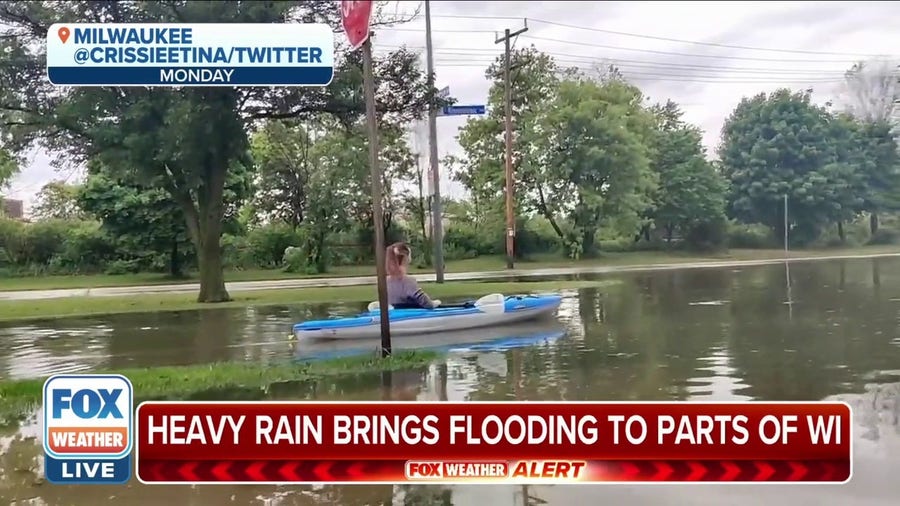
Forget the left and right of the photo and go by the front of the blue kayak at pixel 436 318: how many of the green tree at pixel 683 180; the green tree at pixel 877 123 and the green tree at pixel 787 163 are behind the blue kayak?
0

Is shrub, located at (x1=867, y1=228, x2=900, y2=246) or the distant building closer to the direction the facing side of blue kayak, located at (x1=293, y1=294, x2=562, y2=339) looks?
the shrub

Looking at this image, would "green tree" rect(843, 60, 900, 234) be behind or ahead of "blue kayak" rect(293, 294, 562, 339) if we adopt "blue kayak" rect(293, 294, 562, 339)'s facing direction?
ahead

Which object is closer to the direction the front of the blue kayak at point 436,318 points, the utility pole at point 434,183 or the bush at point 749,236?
the bush

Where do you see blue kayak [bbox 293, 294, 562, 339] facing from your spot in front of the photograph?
facing to the right of the viewer
